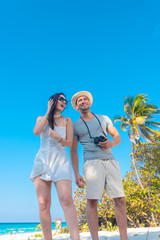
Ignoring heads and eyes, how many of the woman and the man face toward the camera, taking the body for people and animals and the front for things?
2

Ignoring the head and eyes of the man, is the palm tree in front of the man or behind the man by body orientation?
behind

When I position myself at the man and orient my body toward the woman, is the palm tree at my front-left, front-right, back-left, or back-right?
back-right

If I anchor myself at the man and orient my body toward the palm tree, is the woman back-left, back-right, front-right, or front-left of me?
back-left

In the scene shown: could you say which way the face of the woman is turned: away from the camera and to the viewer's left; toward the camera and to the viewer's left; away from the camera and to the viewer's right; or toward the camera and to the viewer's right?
toward the camera and to the viewer's right

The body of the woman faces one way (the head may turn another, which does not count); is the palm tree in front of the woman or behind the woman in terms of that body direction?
behind

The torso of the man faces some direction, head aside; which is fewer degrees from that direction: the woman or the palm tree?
the woman

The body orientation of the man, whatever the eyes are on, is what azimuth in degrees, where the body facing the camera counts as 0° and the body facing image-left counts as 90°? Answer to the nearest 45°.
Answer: approximately 0°
